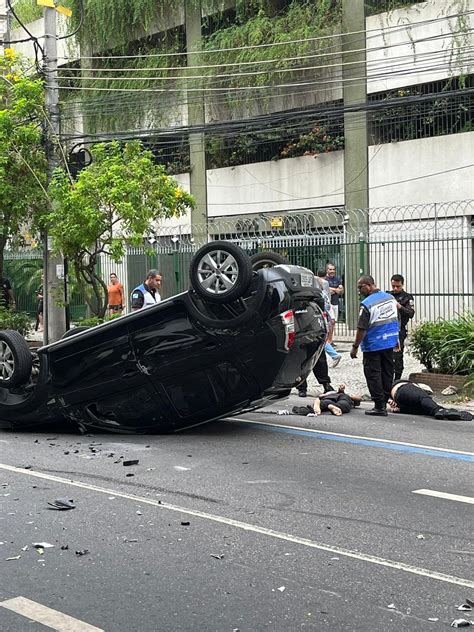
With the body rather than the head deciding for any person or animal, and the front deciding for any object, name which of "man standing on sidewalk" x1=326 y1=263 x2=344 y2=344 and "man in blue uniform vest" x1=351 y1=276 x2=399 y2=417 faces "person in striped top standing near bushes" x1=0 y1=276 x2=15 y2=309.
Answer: the man in blue uniform vest

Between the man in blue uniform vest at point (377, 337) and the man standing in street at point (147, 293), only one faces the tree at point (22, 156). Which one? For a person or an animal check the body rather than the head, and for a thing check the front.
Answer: the man in blue uniform vest

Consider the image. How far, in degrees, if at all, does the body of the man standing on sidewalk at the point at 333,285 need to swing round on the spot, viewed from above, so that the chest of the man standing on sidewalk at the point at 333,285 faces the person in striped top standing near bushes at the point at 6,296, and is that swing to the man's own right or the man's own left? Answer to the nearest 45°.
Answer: approximately 135° to the man's own right

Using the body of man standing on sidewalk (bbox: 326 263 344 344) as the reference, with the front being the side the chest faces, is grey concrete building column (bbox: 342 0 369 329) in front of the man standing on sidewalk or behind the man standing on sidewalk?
behind

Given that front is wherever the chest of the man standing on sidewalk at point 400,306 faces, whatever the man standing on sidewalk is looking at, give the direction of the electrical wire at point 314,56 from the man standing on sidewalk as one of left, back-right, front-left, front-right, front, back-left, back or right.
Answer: back-right

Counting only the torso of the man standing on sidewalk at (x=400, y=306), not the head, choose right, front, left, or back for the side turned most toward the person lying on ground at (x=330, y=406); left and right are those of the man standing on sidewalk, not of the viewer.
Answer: front

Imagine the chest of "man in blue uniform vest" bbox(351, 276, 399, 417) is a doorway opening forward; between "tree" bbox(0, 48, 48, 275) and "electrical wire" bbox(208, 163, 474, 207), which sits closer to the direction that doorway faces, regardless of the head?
the tree

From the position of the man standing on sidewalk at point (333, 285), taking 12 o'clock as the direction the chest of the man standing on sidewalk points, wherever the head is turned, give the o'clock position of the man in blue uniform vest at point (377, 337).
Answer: The man in blue uniform vest is roughly at 12 o'clock from the man standing on sidewalk.

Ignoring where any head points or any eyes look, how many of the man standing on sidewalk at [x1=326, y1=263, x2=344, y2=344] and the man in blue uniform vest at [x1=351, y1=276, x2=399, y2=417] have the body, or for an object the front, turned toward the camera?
1

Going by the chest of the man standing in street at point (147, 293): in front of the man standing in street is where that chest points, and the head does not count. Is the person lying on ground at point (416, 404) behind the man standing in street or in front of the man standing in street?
in front

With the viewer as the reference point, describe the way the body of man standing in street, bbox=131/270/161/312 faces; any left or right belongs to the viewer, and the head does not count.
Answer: facing the viewer and to the right of the viewer

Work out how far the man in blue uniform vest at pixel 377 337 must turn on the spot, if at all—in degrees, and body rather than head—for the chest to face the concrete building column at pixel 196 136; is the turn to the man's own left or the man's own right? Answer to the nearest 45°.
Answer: approximately 45° to the man's own right

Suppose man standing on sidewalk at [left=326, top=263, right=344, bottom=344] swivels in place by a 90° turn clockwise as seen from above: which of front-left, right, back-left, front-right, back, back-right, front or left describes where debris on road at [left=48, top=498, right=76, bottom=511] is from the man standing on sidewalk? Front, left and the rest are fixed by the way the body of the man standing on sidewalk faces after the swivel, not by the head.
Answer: left

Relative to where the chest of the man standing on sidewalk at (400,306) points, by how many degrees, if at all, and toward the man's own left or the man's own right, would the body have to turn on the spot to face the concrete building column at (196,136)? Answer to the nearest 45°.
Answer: approximately 90° to the man's own right

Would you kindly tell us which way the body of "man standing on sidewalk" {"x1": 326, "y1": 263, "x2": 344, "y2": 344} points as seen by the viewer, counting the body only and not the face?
toward the camera
